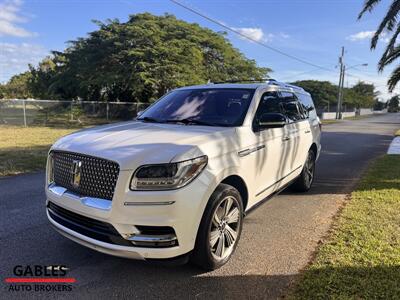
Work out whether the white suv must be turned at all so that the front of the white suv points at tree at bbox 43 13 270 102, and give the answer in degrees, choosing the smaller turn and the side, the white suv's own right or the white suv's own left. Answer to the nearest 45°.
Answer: approximately 135° to the white suv's own right

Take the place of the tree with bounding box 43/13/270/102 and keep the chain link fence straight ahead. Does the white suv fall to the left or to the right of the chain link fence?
left

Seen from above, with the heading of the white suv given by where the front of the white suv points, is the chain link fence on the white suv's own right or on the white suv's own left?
on the white suv's own right

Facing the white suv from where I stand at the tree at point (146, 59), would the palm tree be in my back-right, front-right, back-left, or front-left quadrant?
front-left

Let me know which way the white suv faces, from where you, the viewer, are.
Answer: facing the viewer and to the left of the viewer
